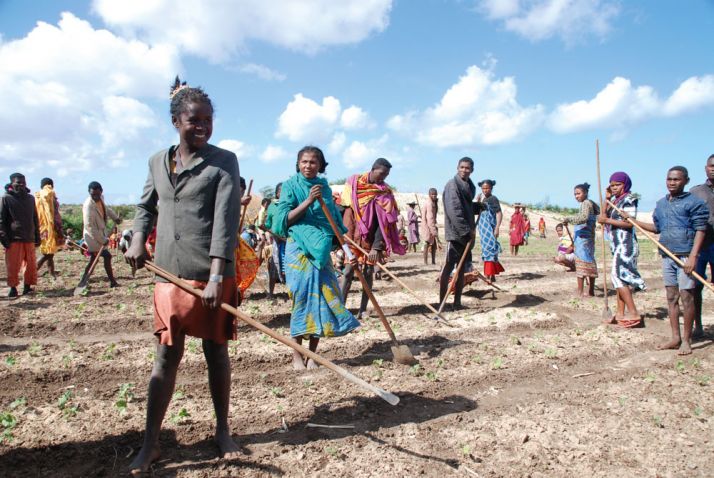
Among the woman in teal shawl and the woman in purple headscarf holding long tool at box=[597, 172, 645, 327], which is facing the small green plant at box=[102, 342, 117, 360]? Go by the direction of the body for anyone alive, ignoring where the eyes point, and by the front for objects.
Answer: the woman in purple headscarf holding long tool

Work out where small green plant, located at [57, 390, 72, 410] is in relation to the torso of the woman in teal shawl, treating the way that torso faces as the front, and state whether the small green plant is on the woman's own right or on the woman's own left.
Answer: on the woman's own right

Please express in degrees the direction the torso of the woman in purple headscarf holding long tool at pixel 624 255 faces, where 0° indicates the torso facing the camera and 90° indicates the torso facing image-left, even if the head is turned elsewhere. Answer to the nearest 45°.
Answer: approximately 45°

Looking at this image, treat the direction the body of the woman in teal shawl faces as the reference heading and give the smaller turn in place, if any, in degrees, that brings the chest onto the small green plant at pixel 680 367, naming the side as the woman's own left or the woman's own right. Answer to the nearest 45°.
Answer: approximately 90° to the woman's own left

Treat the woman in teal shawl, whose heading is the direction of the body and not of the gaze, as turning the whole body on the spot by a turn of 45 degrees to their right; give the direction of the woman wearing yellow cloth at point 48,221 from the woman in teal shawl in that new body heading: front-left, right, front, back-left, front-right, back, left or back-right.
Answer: right

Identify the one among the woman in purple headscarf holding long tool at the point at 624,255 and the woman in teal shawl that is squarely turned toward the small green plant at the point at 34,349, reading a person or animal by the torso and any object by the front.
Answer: the woman in purple headscarf holding long tool

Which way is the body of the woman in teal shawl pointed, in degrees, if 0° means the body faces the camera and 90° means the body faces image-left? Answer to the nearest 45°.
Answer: approximately 0°

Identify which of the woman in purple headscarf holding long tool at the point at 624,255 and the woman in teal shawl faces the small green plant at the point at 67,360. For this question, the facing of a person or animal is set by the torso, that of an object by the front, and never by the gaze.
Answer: the woman in purple headscarf holding long tool

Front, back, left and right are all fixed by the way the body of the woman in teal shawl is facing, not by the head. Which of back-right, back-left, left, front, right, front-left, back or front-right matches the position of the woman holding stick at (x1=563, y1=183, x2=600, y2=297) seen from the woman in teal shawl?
back-left

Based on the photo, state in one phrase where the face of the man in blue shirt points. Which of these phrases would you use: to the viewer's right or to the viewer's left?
to the viewer's left
